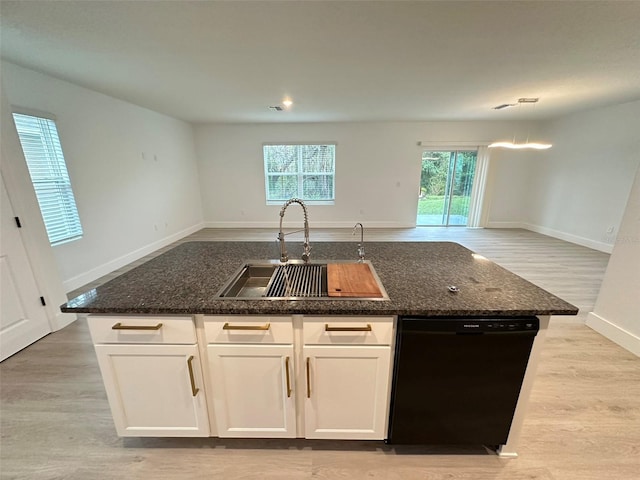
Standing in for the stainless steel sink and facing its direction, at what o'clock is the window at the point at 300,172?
The window is roughly at 6 o'clock from the stainless steel sink.

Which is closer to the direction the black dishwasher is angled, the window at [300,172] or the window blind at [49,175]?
the window blind

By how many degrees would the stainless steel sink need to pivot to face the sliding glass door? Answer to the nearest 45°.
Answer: approximately 135° to its left

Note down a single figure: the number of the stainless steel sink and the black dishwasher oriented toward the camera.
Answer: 2

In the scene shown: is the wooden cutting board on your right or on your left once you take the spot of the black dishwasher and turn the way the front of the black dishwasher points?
on your right

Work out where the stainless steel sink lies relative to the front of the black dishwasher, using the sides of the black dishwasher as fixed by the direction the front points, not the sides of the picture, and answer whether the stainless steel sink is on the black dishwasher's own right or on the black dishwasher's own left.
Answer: on the black dishwasher's own right

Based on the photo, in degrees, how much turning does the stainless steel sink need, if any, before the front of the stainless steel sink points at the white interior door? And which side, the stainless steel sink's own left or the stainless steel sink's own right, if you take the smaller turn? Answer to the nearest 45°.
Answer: approximately 90° to the stainless steel sink's own right

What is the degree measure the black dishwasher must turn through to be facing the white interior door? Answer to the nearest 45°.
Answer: approximately 90° to its right

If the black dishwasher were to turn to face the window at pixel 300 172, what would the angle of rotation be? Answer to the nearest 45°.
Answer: approximately 135° to its right

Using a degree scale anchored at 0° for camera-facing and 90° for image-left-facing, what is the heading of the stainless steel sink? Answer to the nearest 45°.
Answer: approximately 0°
